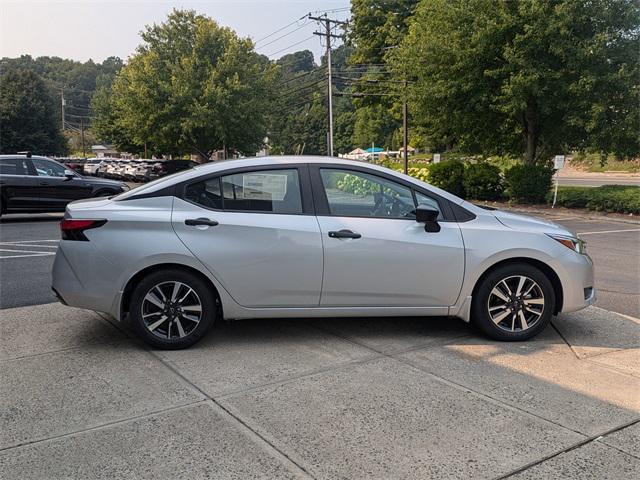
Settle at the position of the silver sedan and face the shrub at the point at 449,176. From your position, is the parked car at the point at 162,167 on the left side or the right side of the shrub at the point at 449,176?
left

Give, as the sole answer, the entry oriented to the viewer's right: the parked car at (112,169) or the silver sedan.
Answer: the silver sedan

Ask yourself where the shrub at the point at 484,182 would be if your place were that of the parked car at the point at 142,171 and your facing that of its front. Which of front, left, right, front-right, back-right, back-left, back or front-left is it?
left

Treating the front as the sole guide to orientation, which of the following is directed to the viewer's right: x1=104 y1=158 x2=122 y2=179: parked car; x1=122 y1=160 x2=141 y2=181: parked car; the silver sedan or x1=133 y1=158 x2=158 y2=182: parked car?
the silver sedan

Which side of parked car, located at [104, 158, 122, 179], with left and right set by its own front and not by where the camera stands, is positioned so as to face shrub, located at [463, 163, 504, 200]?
left

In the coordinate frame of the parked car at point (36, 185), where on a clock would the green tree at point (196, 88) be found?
The green tree is roughly at 10 o'clock from the parked car.

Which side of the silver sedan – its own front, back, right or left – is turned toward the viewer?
right

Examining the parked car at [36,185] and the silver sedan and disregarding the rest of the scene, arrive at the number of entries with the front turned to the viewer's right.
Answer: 2

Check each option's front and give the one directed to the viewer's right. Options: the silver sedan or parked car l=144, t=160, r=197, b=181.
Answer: the silver sedan

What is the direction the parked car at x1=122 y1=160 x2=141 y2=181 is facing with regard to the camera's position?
facing the viewer and to the left of the viewer

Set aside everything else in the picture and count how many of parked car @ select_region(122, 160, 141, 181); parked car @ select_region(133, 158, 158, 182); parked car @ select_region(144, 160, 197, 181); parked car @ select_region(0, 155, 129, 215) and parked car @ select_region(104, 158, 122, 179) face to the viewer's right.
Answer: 1

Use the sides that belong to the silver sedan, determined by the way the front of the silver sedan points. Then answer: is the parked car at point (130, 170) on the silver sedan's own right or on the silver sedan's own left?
on the silver sedan's own left

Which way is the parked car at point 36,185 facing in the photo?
to the viewer's right

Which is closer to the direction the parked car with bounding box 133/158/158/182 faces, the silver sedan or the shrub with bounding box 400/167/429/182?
the silver sedan
